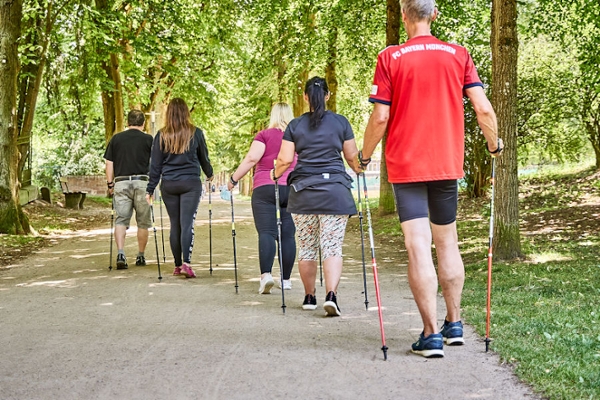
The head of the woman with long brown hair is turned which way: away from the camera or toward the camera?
away from the camera

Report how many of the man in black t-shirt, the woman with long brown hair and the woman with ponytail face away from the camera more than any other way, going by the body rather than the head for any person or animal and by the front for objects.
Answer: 3

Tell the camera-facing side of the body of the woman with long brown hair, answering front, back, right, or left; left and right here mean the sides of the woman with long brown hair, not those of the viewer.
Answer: back

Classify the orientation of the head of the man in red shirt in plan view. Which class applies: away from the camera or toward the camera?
away from the camera

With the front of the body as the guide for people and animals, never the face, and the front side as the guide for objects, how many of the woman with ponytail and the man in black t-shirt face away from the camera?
2

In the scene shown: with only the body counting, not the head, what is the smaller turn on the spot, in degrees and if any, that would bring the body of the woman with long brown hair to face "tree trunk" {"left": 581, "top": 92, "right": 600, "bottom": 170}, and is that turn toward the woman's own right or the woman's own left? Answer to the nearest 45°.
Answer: approximately 45° to the woman's own right

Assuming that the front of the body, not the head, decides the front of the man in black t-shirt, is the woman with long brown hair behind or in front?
behind

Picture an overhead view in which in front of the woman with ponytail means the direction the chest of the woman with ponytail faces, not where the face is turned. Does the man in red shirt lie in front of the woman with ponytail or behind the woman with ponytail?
behind

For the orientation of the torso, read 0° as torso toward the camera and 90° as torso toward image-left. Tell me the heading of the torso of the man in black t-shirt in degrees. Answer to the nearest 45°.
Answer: approximately 180°

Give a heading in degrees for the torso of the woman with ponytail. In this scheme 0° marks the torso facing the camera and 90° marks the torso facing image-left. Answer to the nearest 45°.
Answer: approximately 180°

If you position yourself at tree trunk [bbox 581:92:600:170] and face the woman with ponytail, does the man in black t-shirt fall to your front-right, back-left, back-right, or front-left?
front-right

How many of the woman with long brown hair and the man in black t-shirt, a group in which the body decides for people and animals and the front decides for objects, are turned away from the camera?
2
